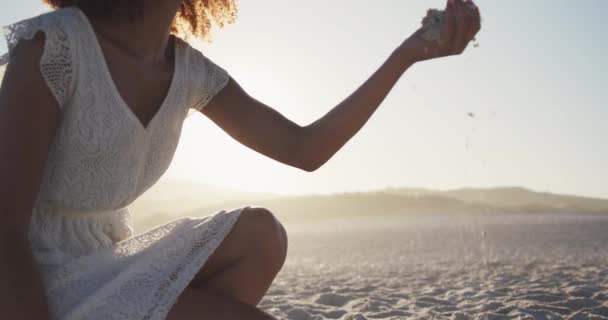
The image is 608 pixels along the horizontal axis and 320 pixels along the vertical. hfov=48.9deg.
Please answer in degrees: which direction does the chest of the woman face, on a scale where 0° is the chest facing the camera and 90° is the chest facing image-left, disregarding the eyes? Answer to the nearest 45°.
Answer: approximately 315°
